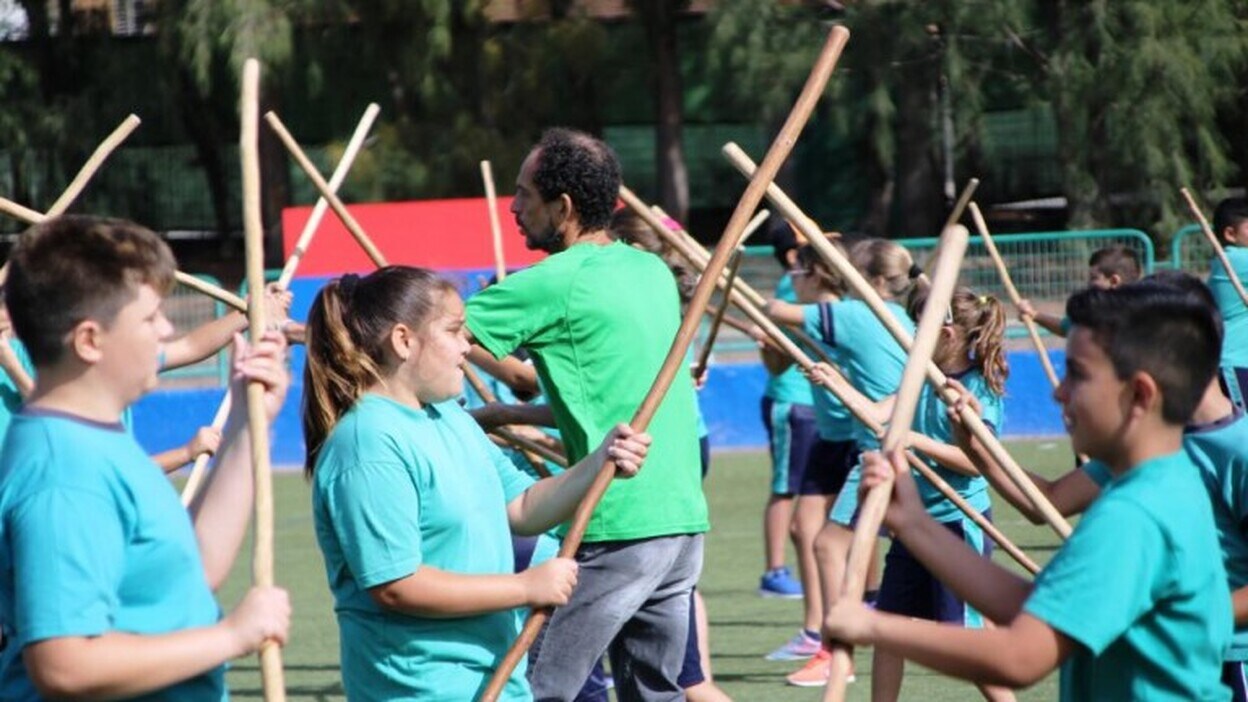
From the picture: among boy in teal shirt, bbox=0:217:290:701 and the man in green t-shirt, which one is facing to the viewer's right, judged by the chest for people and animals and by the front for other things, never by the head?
the boy in teal shirt

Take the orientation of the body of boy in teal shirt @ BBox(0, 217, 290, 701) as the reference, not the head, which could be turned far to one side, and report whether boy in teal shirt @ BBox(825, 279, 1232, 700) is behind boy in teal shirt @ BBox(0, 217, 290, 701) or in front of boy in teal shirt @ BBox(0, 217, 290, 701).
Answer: in front

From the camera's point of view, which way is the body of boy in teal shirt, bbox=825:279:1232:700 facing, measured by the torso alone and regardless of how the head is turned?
to the viewer's left

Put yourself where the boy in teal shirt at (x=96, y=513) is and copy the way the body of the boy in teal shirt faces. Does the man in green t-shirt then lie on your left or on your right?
on your left

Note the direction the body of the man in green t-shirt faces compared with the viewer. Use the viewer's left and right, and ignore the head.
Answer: facing away from the viewer and to the left of the viewer

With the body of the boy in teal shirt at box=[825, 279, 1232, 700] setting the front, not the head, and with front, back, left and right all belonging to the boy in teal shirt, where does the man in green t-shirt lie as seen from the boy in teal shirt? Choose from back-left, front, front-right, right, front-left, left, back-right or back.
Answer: front-right

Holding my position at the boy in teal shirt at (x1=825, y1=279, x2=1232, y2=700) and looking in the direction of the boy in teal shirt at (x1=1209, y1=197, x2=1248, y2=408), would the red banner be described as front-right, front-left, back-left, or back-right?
front-left

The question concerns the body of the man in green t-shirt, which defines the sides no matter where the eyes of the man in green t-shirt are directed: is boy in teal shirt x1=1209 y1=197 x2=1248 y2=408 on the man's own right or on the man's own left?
on the man's own right

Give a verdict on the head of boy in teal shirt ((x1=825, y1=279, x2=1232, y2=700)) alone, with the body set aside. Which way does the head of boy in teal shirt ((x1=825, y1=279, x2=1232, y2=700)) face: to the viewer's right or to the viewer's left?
to the viewer's left

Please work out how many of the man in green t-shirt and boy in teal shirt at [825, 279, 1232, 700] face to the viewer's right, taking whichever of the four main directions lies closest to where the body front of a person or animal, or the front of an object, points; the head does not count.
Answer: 0

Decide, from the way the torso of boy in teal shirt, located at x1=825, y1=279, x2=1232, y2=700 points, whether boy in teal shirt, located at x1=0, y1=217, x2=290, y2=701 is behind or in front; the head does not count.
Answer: in front

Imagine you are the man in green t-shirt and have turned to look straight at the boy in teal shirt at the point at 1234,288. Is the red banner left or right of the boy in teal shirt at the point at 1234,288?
left

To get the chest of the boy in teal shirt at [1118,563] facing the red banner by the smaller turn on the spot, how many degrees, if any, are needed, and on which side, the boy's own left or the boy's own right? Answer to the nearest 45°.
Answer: approximately 45° to the boy's own right

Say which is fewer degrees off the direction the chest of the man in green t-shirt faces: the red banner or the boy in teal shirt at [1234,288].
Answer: the red banner

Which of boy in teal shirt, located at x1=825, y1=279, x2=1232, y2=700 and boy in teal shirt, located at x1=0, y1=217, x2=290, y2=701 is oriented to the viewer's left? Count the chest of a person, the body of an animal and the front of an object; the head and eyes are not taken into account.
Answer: boy in teal shirt, located at x1=825, y1=279, x2=1232, y2=700

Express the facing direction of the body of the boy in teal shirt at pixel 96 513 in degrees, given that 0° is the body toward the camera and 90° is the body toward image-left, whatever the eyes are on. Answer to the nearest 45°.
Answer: approximately 270°

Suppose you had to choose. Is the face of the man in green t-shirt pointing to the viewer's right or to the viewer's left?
to the viewer's left

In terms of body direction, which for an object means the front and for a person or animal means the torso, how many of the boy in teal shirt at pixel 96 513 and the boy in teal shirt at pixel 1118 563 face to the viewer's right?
1
